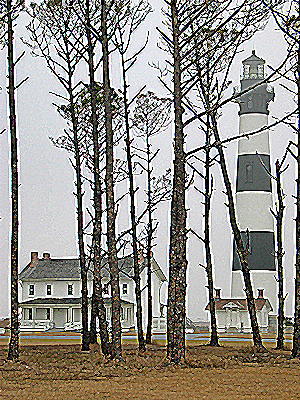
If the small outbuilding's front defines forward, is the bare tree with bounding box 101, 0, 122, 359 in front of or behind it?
in front

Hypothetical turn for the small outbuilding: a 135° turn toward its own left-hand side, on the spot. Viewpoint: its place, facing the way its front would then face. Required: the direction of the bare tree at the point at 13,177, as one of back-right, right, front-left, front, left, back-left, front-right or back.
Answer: back-right

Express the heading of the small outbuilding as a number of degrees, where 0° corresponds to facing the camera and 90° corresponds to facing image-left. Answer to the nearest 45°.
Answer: approximately 0°
